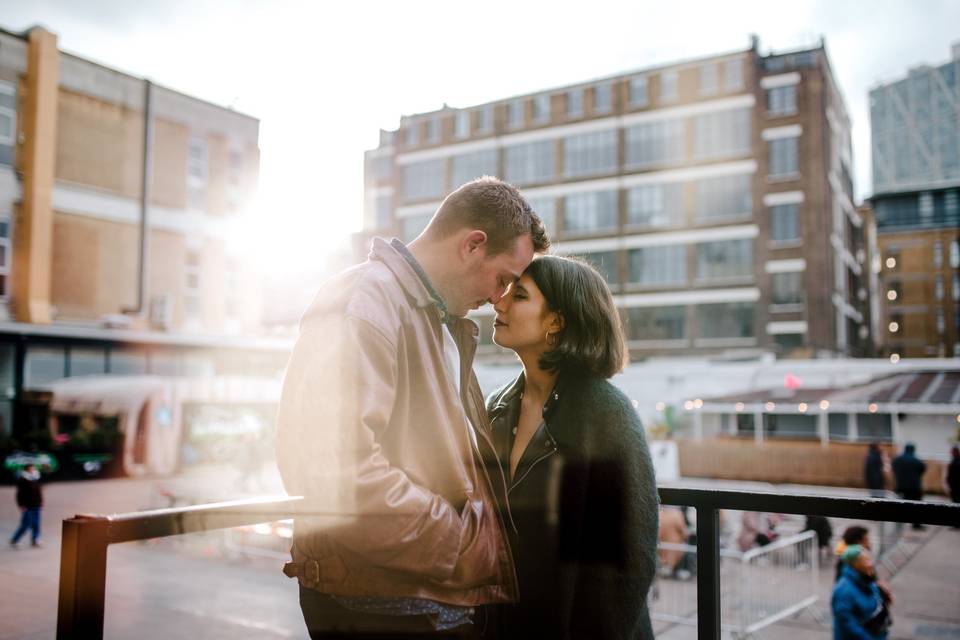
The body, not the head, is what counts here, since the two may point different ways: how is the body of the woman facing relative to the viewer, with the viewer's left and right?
facing the viewer and to the left of the viewer

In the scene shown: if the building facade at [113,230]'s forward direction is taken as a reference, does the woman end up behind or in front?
in front

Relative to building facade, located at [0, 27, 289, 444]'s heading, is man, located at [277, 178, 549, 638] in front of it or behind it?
in front

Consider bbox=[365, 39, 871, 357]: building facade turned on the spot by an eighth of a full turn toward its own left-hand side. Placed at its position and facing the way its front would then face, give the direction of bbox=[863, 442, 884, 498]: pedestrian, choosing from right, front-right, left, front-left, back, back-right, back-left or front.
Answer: front

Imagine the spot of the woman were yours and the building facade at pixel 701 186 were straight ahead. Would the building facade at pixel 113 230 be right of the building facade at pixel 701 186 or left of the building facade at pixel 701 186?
left

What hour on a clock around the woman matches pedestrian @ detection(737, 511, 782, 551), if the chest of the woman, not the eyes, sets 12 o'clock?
The pedestrian is roughly at 5 o'clock from the woman.

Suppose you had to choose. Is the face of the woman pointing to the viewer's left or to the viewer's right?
to the viewer's left

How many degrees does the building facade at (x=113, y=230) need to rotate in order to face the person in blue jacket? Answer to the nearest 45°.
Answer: approximately 45° to its right

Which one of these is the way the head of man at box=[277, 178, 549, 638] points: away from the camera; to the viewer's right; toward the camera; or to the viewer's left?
to the viewer's right

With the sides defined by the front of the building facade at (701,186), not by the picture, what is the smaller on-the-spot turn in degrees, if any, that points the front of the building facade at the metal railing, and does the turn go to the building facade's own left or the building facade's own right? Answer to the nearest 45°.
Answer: approximately 45° to the building facade's own left

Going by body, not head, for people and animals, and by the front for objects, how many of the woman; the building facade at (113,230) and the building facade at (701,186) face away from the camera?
0

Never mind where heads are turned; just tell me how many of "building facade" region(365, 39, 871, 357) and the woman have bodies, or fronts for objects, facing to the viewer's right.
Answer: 0

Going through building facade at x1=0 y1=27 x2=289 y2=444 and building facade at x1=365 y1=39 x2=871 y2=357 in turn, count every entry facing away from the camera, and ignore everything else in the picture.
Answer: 0

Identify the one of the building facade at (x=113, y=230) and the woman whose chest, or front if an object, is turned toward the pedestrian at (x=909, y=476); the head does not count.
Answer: the building facade

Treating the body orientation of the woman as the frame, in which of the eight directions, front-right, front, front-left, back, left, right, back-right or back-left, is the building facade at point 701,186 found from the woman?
back-right
